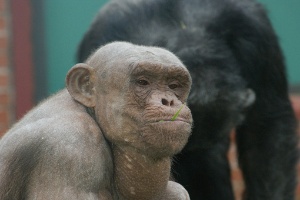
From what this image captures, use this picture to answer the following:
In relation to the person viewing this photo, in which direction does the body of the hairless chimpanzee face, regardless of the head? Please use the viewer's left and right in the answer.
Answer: facing the viewer and to the right of the viewer

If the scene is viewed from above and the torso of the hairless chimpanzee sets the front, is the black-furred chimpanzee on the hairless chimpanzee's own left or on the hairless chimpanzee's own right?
on the hairless chimpanzee's own left
